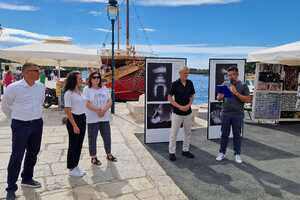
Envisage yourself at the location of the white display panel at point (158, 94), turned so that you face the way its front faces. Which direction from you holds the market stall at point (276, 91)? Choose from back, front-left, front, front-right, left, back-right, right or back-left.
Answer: back-left

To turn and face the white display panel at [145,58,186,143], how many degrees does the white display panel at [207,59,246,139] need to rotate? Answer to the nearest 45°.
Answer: approximately 45° to its right

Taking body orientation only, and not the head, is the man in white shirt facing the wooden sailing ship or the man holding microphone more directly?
the man holding microphone

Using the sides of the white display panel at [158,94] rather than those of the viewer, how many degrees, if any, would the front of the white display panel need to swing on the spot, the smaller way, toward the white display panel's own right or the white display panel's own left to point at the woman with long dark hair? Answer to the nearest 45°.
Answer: approximately 45° to the white display panel's own right

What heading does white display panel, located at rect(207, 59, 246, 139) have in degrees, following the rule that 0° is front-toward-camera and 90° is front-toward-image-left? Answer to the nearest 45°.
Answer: approximately 0°

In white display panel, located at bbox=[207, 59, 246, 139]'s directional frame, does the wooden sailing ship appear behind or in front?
behind

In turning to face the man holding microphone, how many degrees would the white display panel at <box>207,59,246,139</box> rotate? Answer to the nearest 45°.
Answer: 0° — it already faces them

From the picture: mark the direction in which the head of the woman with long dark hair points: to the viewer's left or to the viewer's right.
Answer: to the viewer's right
